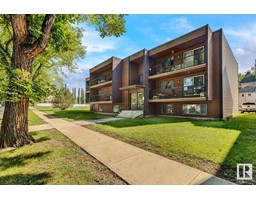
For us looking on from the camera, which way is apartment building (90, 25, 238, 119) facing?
facing the viewer and to the left of the viewer

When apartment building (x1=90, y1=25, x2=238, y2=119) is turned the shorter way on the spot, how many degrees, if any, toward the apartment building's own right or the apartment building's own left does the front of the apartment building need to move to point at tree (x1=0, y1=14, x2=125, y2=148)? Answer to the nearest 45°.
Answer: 0° — it already faces it
